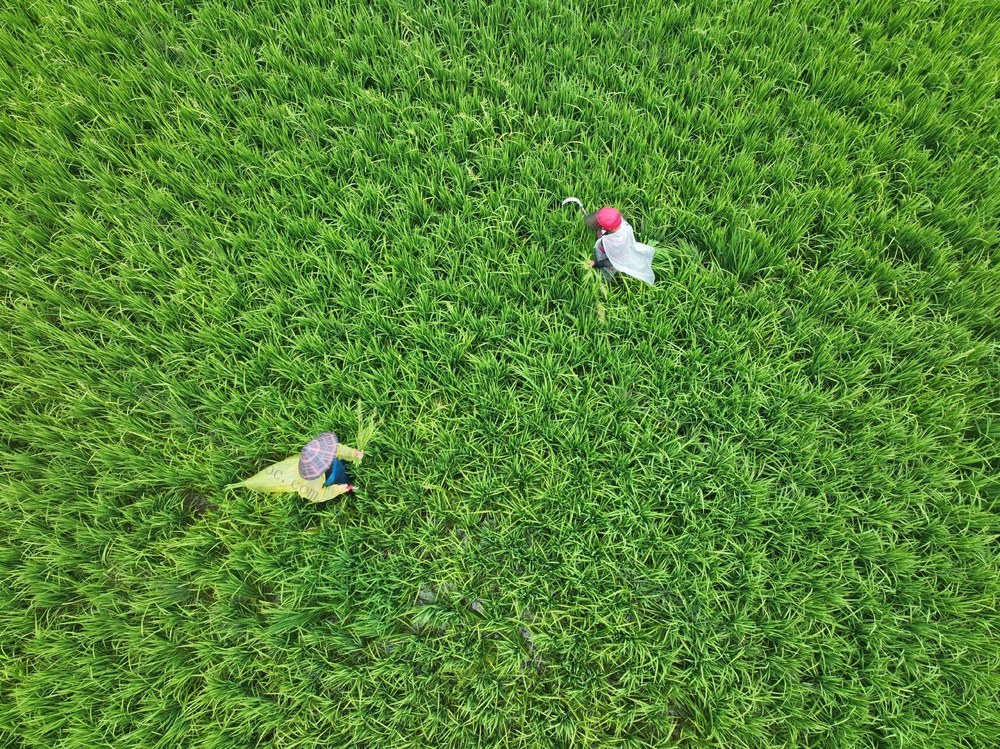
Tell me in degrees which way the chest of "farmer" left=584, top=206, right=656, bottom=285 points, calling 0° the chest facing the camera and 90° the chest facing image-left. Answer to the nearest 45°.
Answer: approximately 90°

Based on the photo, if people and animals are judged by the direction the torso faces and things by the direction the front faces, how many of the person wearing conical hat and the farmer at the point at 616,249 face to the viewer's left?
1

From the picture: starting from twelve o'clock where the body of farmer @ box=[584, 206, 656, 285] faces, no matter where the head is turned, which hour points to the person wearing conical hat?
The person wearing conical hat is roughly at 10 o'clock from the farmer.

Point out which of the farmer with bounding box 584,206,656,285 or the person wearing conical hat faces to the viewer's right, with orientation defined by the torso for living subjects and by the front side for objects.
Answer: the person wearing conical hat

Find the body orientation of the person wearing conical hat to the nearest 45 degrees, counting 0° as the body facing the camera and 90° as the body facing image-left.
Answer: approximately 270°
